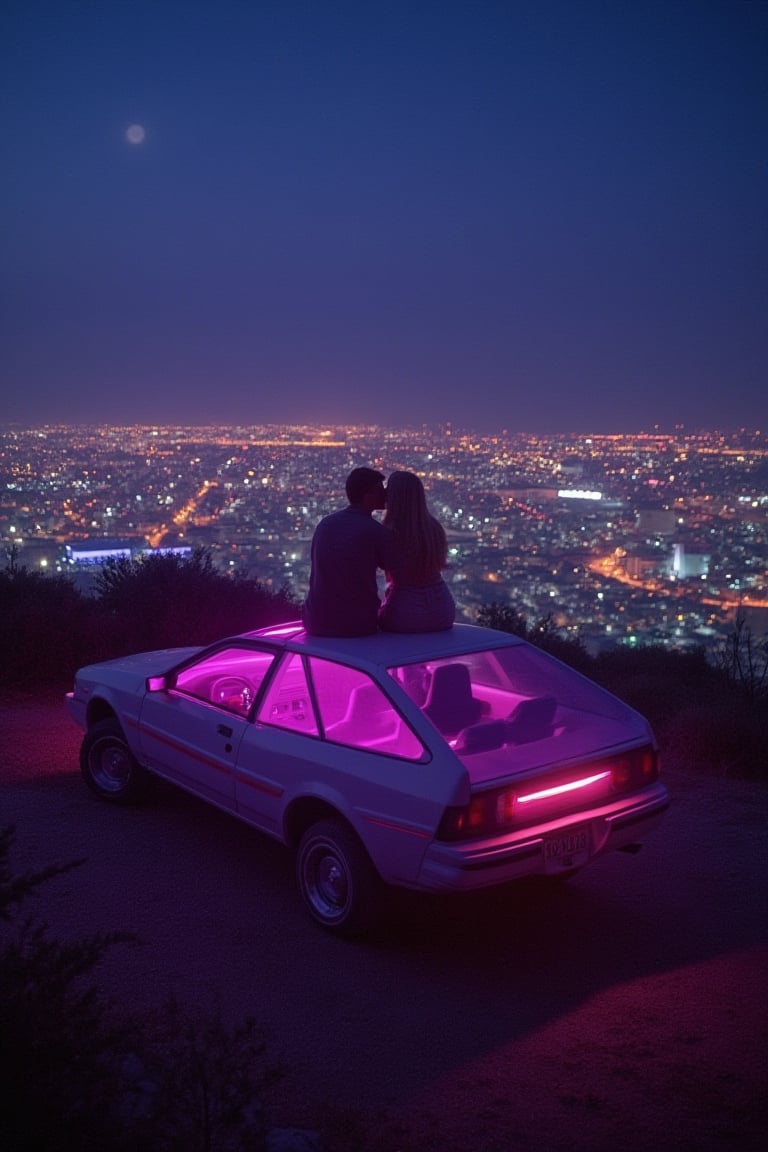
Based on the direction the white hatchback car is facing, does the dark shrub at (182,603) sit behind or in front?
in front

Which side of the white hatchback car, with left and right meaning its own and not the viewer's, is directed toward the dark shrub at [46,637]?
front

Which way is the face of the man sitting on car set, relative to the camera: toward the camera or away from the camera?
away from the camera

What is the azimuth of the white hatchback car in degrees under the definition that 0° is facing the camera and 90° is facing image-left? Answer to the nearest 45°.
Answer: approximately 135°

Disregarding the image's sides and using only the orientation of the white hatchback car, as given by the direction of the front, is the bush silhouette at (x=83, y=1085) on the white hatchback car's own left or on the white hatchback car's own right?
on the white hatchback car's own left
